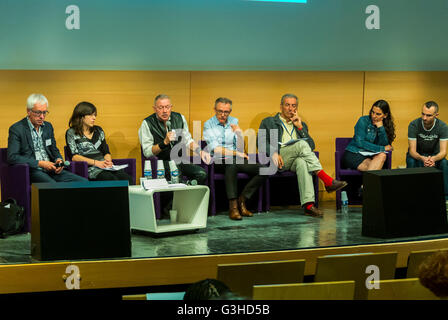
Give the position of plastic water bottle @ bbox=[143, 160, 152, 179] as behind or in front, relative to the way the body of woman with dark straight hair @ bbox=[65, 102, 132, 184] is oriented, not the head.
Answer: in front

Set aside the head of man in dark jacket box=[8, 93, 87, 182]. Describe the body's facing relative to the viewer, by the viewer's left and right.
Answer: facing the viewer and to the right of the viewer

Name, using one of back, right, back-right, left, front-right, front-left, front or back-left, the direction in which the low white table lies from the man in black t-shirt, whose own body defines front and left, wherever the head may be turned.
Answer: front-right

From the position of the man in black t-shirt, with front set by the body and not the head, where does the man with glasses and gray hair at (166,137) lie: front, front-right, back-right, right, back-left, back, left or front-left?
front-right

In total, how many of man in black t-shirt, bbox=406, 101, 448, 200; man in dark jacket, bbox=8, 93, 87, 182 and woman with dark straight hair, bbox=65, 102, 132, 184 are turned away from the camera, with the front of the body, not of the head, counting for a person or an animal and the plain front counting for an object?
0

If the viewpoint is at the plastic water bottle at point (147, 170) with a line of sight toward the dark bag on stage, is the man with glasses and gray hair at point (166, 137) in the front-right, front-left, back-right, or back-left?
back-right

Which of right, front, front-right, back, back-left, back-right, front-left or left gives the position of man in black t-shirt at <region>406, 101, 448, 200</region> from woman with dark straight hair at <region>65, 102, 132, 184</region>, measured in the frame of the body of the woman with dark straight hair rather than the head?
front-left

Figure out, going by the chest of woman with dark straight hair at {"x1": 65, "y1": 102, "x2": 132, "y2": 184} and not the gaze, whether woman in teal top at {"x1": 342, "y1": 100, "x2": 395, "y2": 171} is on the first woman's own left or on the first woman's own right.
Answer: on the first woman's own left

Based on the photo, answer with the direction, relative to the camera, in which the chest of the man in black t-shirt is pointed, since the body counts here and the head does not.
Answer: toward the camera
